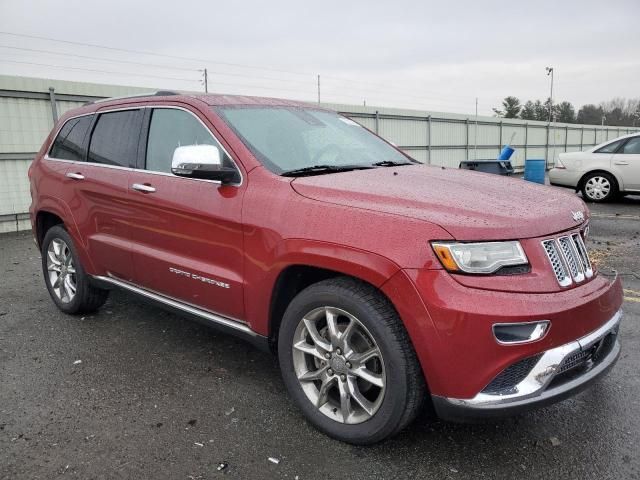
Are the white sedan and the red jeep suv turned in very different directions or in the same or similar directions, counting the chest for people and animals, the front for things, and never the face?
same or similar directions

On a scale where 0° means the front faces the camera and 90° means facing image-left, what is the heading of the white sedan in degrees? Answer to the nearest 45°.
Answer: approximately 270°

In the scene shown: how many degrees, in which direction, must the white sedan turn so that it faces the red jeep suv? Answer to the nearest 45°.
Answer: approximately 90° to its right

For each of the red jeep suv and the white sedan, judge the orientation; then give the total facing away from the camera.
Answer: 0

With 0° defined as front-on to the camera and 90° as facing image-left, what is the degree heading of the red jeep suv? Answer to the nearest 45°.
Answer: approximately 315°

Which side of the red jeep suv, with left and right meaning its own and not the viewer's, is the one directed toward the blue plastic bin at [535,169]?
left

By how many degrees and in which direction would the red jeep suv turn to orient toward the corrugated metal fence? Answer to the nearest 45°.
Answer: approximately 135° to its left
